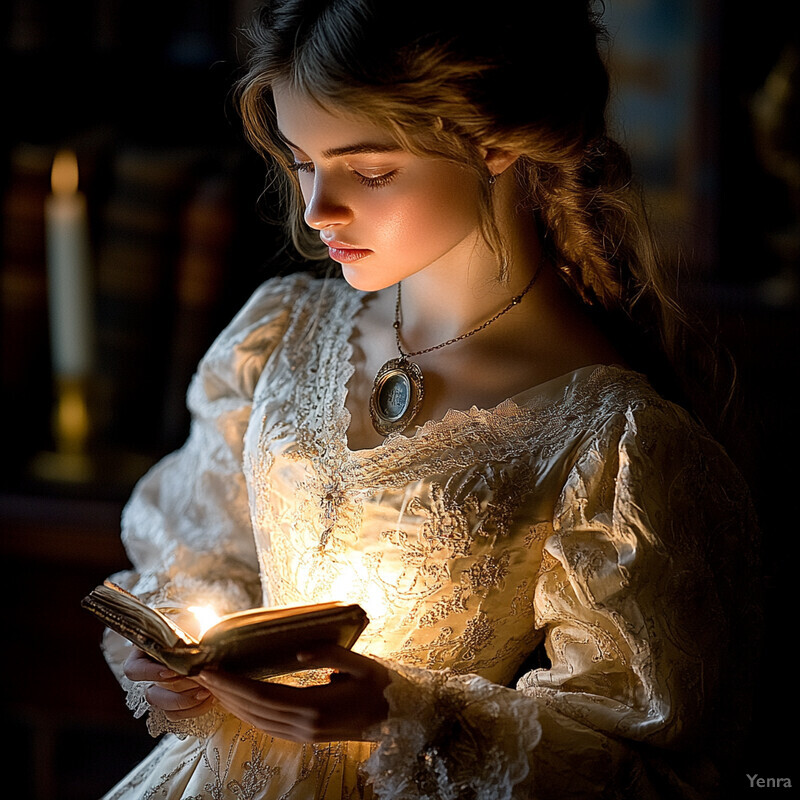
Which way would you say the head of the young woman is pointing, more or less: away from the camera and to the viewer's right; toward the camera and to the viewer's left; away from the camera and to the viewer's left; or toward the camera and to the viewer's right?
toward the camera and to the viewer's left

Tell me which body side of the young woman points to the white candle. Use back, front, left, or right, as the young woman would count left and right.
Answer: right

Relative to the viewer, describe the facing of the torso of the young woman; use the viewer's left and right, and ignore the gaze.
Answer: facing the viewer and to the left of the viewer
